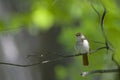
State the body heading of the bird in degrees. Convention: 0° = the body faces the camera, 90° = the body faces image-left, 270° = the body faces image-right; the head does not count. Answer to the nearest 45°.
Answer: approximately 45°
